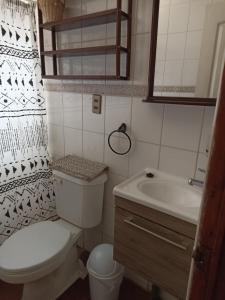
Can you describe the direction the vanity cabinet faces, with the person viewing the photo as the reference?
facing the viewer and to the left of the viewer

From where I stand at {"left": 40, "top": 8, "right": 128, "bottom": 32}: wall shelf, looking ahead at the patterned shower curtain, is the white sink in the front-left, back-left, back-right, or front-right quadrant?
back-left

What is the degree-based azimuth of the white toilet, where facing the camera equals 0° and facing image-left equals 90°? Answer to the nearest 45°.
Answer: approximately 45°

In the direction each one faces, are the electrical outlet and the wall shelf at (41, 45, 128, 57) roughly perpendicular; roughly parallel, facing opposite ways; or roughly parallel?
roughly parallel

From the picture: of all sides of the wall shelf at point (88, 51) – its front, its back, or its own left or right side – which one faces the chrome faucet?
left

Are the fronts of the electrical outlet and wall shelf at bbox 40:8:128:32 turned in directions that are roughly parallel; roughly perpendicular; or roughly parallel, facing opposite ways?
roughly parallel

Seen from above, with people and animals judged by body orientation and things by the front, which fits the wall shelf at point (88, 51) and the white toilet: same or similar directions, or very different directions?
same or similar directions

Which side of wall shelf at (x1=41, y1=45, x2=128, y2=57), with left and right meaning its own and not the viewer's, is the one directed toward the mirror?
left

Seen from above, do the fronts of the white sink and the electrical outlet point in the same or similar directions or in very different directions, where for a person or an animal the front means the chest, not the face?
same or similar directions

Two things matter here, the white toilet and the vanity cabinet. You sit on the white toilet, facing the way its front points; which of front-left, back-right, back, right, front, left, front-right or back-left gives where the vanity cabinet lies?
left

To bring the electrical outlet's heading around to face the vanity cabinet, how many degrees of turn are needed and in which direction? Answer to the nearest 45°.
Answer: approximately 90° to its left
